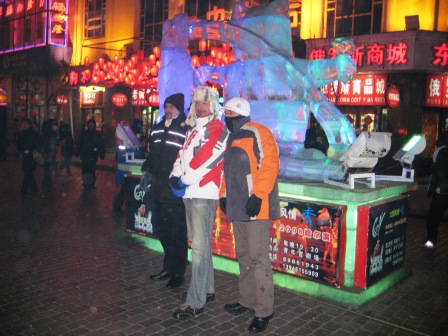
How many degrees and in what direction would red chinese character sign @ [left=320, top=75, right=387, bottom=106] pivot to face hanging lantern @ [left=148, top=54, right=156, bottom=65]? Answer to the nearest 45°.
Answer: approximately 90° to its right

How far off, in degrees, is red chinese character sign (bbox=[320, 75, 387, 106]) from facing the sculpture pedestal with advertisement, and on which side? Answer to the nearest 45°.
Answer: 0° — it already faces it

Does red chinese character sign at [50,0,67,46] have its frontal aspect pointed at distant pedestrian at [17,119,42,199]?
yes

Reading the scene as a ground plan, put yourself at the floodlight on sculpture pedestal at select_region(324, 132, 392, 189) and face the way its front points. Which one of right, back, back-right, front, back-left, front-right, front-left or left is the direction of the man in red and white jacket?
left

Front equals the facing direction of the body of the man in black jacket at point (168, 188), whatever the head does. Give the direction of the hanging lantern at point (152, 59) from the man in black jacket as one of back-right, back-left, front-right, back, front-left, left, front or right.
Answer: back-right

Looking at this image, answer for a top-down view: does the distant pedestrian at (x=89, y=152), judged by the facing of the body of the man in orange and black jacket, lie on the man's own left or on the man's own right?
on the man's own right

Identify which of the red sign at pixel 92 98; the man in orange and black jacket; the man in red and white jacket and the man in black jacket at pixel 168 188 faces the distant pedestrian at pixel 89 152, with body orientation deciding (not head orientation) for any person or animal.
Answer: the red sign
